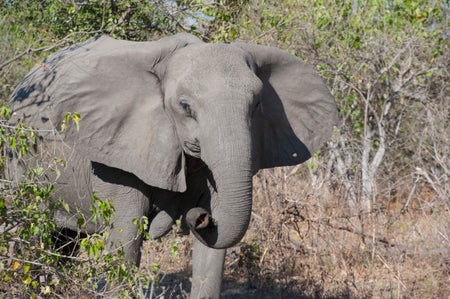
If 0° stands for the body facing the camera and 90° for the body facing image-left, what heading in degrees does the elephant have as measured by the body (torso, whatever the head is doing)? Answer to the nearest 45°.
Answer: approximately 315°
